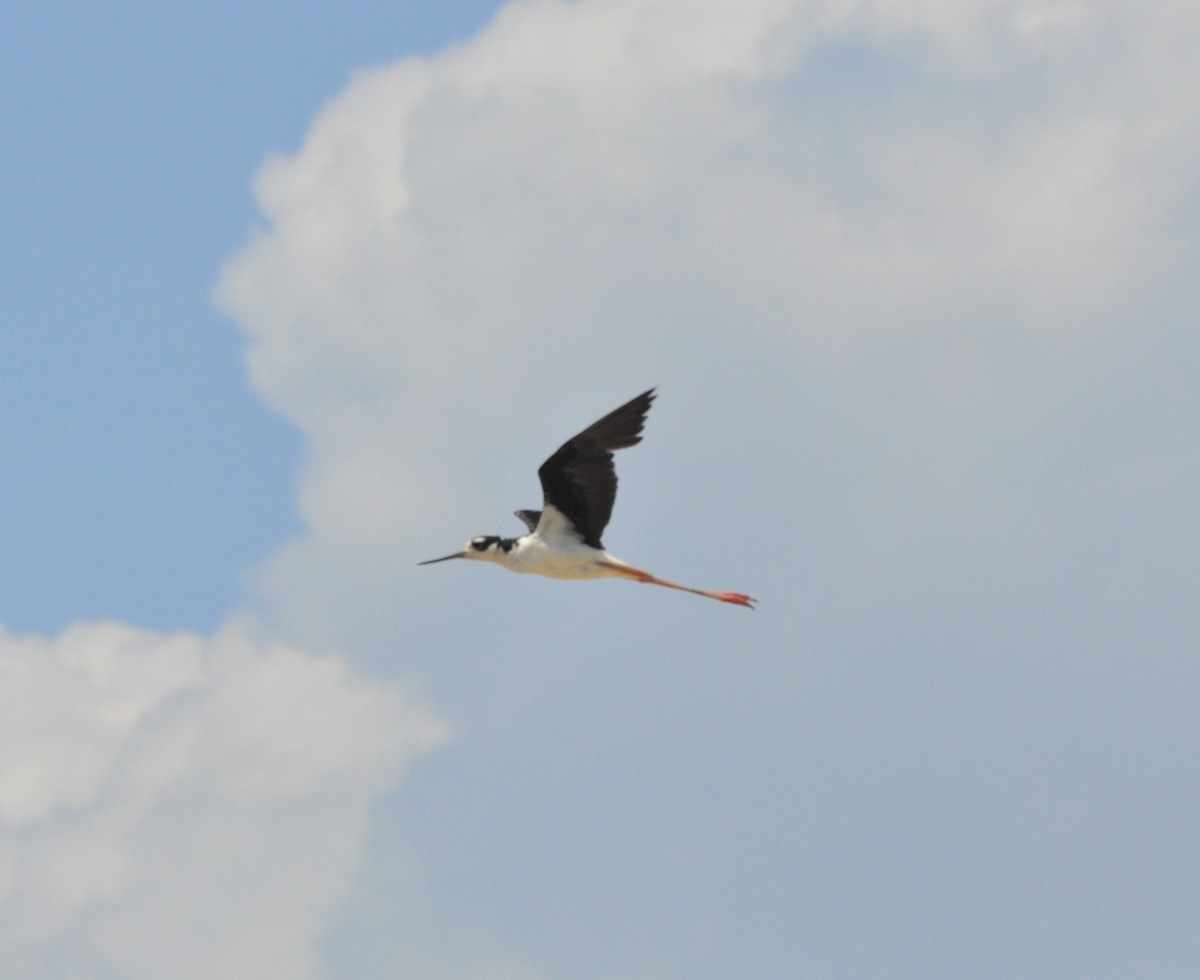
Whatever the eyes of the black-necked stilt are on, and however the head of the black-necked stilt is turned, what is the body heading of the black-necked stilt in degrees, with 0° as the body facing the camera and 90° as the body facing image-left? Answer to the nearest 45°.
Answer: approximately 90°
